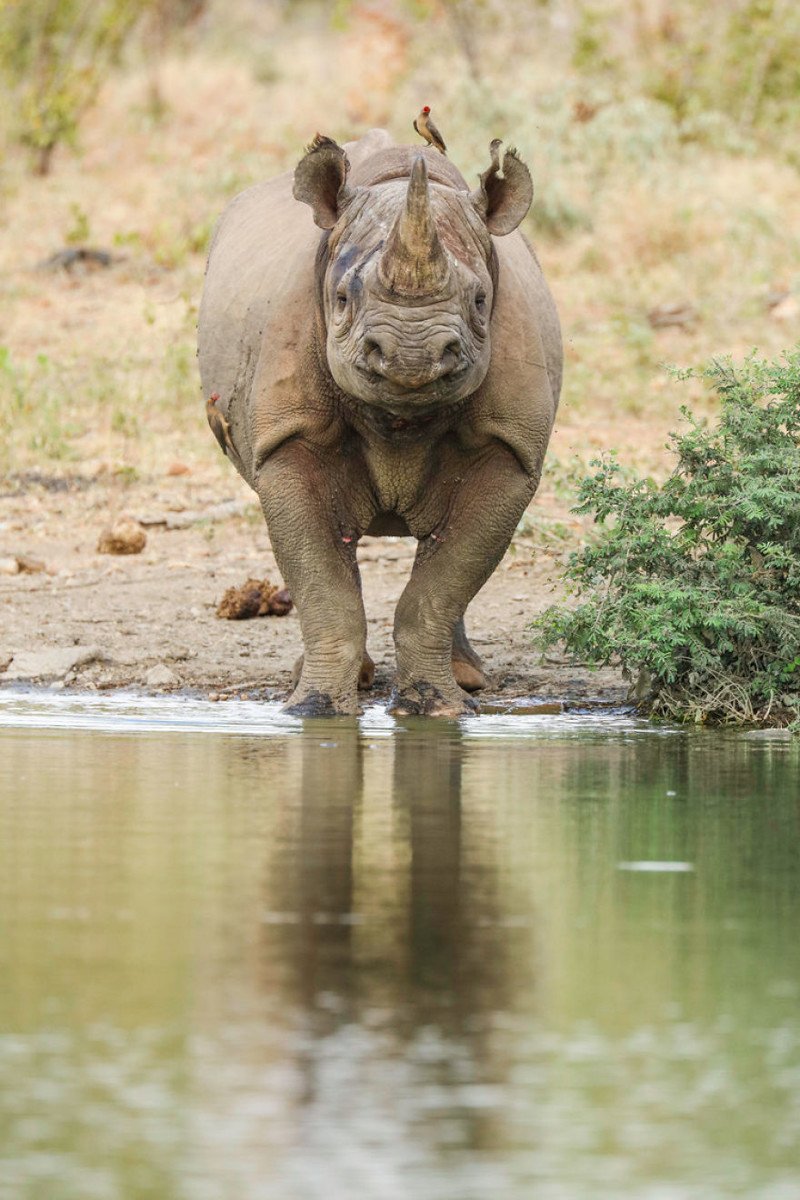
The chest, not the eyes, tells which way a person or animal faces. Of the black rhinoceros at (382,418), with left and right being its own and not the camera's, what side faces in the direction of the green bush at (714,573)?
left

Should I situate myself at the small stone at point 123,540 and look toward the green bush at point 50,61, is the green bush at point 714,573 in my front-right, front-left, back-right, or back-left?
back-right

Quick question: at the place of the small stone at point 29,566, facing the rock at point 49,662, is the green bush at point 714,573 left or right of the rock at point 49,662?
left

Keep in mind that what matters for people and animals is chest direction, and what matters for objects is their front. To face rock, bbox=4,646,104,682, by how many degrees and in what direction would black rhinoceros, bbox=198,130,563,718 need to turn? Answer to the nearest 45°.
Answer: approximately 135° to its right

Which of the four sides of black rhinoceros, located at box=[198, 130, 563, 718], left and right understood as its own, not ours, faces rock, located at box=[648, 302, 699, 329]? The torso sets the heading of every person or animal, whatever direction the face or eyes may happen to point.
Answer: back

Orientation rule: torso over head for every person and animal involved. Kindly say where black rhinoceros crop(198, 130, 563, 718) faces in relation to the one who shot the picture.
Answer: facing the viewer

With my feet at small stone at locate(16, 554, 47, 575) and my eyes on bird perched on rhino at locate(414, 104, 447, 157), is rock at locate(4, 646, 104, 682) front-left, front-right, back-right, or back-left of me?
front-right

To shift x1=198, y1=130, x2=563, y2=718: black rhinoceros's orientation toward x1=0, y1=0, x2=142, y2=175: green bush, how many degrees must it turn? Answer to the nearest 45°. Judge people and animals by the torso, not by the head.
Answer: approximately 180°

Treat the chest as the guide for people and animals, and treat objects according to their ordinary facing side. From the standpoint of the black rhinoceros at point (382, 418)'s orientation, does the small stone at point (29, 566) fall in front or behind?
behind

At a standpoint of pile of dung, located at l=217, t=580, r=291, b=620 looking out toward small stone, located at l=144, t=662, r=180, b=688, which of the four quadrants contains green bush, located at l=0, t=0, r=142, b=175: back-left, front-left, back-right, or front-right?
back-right
